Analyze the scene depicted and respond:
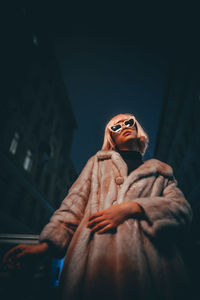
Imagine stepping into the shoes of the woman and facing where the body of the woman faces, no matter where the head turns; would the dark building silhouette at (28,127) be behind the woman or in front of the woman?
behind

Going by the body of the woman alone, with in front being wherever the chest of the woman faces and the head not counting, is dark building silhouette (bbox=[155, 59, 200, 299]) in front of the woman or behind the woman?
behind

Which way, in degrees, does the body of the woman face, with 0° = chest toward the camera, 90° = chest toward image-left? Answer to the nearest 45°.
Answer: approximately 0°
